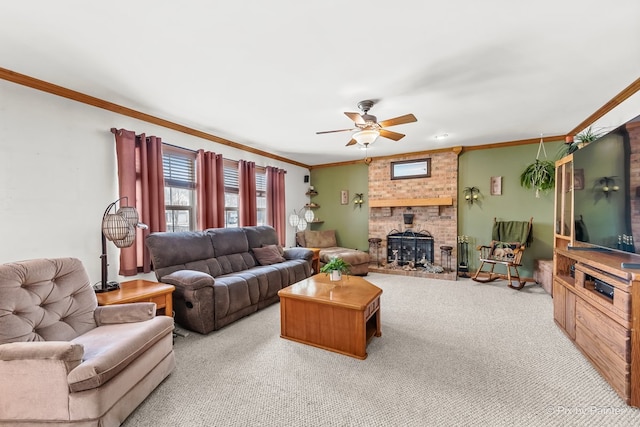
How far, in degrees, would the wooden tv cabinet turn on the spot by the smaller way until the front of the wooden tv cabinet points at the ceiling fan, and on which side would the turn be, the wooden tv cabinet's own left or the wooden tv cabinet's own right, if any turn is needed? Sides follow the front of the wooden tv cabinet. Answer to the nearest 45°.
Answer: approximately 45° to the wooden tv cabinet's own right

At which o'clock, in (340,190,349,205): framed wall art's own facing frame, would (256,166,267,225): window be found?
The window is roughly at 2 o'clock from the framed wall art.

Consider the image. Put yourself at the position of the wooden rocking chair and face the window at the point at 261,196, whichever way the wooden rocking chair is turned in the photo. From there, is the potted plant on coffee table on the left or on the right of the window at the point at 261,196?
left

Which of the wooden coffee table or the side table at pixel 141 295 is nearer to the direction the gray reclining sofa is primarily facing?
the wooden coffee table

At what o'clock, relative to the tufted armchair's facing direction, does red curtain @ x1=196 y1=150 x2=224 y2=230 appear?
The red curtain is roughly at 9 o'clock from the tufted armchair.

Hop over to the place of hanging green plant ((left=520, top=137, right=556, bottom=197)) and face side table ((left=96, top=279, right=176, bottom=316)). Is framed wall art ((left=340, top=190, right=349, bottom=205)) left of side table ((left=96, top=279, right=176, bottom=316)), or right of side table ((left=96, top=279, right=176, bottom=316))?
right

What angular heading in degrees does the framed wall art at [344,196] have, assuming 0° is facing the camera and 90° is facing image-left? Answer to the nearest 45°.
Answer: approximately 0°

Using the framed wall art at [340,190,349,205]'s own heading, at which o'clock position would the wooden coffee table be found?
The wooden coffee table is roughly at 12 o'clock from the framed wall art.

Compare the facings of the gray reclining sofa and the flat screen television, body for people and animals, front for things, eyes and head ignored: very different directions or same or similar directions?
very different directions

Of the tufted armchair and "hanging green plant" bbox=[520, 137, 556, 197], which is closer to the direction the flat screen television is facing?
the tufted armchair

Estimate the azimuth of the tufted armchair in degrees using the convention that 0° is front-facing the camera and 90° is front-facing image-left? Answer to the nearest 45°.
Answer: approximately 315°
